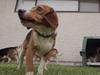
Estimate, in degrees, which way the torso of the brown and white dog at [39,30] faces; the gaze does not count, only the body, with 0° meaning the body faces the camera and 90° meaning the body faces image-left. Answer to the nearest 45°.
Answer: approximately 0°
